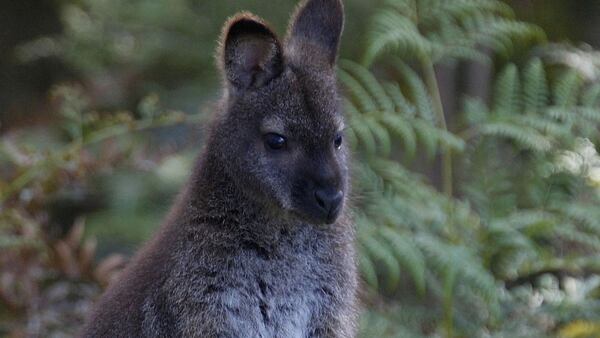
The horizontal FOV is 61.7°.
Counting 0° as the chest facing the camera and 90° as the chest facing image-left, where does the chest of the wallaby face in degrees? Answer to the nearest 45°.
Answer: approximately 315°
